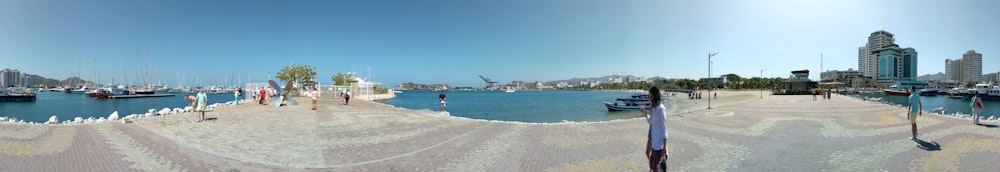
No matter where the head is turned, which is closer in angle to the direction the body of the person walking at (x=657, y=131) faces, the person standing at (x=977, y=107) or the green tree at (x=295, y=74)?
the green tree
